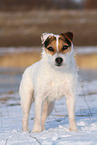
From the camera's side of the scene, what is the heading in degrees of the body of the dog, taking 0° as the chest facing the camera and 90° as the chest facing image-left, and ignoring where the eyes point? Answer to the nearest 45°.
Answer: approximately 315°
